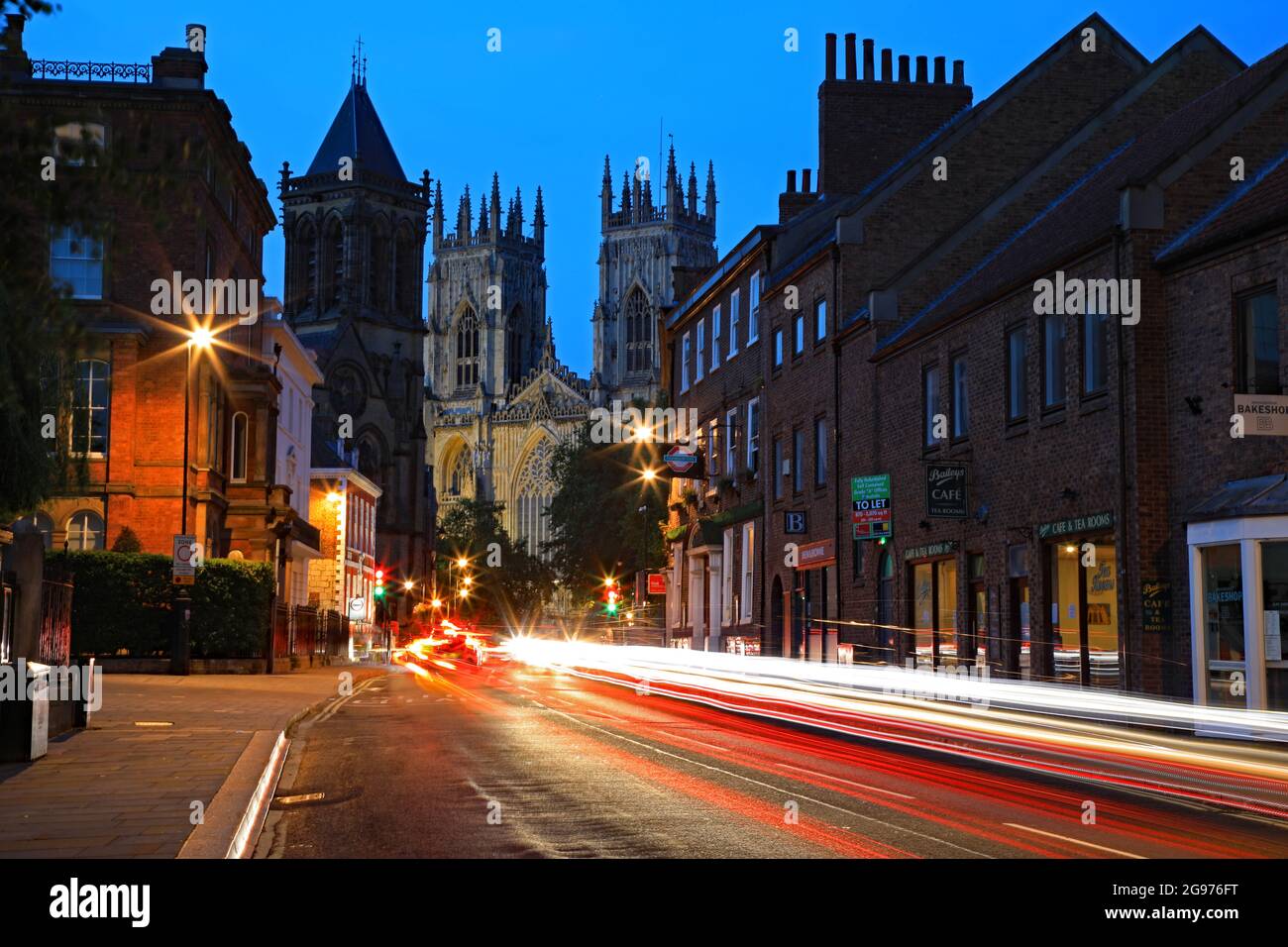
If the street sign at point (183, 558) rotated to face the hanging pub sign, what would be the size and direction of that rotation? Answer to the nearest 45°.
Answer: approximately 135° to its left

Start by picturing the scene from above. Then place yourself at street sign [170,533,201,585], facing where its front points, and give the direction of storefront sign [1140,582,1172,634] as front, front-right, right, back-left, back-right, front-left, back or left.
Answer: front-left

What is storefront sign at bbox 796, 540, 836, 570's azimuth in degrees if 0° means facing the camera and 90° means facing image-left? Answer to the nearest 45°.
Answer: approximately 45°

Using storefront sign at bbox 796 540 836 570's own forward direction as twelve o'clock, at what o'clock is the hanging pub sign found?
The hanging pub sign is roughly at 4 o'clock from the storefront sign.

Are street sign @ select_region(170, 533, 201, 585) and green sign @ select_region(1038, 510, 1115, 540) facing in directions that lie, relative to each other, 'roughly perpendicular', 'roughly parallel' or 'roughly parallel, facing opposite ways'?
roughly perpendicular

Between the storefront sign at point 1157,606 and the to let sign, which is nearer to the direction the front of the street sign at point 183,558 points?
the storefront sign

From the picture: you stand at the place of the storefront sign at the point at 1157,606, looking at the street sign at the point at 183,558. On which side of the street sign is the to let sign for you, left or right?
right

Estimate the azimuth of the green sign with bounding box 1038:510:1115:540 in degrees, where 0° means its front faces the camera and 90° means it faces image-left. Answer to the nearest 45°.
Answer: approximately 45°

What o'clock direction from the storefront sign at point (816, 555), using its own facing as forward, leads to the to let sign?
The to let sign is roughly at 10 o'clock from the storefront sign.

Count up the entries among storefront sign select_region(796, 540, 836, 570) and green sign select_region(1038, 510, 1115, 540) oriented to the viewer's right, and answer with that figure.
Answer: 0

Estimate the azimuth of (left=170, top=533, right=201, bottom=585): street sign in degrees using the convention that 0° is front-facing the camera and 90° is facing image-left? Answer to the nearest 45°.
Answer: approximately 0°

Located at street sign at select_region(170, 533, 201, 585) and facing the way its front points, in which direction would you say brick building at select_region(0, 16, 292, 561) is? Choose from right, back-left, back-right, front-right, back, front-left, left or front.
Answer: back
